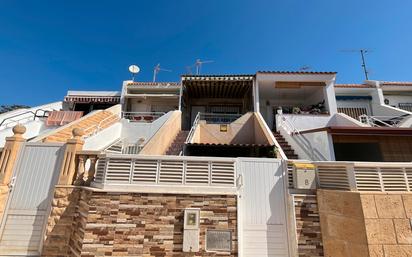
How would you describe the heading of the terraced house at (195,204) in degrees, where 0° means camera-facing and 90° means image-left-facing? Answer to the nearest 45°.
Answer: approximately 0°
